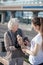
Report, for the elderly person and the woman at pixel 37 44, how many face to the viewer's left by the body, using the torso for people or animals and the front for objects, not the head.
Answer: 1

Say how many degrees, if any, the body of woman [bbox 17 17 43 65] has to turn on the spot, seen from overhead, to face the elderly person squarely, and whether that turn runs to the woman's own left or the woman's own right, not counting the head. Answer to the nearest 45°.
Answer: approximately 45° to the woman's own right

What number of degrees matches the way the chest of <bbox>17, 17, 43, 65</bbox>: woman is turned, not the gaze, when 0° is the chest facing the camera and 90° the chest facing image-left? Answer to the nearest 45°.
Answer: approximately 90°
